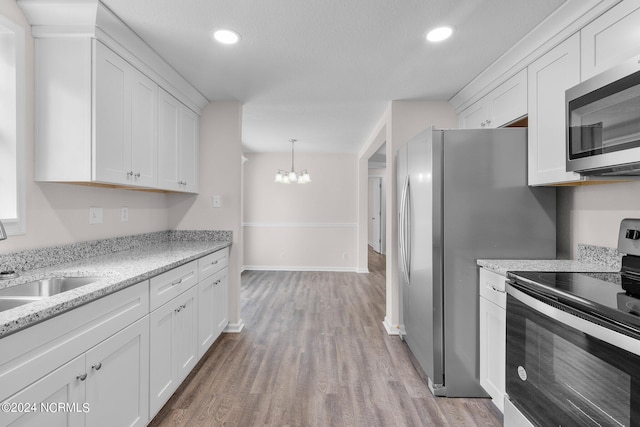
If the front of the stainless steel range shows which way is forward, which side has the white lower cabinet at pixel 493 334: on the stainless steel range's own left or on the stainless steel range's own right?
on the stainless steel range's own right

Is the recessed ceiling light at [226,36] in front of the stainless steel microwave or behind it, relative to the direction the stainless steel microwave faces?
in front

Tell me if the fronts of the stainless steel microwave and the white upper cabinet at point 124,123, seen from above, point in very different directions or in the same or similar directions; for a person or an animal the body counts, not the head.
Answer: very different directions

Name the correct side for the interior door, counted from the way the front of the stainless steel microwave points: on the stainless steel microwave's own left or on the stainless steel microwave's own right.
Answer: on the stainless steel microwave's own right

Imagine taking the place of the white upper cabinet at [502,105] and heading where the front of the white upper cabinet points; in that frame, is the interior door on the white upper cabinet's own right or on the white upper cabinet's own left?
on the white upper cabinet's own right

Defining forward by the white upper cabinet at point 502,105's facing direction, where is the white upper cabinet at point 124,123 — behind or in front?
in front

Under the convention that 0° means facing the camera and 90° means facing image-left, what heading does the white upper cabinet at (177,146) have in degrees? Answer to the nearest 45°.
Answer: approximately 315°

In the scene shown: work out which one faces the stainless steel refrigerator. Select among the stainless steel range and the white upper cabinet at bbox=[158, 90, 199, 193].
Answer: the white upper cabinet

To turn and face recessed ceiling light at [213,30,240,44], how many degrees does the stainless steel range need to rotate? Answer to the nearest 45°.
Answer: approximately 45° to its right

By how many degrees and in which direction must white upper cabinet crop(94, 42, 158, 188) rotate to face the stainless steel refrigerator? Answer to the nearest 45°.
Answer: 0° — it already faces it

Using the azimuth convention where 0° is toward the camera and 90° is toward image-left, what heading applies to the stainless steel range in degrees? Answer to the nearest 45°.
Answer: approximately 45°

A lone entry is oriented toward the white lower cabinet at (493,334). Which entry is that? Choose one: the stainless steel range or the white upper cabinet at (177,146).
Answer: the white upper cabinet
